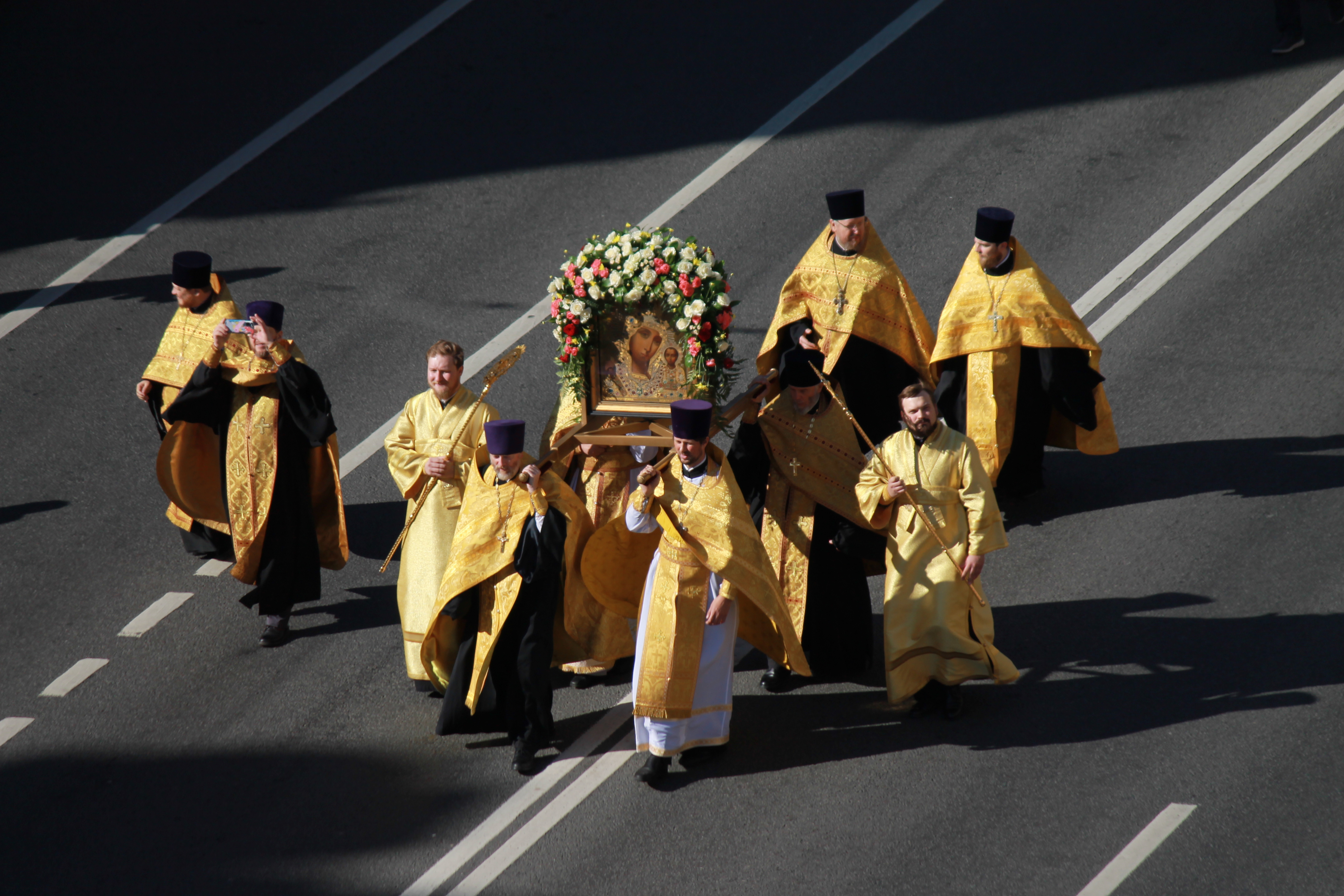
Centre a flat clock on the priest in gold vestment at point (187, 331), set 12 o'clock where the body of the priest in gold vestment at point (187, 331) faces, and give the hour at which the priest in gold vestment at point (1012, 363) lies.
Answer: the priest in gold vestment at point (1012, 363) is roughly at 8 o'clock from the priest in gold vestment at point (187, 331).

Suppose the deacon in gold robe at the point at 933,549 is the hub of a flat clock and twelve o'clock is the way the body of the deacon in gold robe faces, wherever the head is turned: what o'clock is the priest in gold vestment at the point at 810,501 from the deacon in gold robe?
The priest in gold vestment is roughly at 4 o'clock from the deacon in gold robe.

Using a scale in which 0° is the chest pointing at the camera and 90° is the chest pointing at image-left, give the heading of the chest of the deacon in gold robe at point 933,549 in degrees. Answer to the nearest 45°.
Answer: approximately 0°

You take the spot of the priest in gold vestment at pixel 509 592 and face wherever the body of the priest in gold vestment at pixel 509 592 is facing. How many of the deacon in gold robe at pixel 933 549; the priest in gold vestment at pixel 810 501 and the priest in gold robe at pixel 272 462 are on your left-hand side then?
2

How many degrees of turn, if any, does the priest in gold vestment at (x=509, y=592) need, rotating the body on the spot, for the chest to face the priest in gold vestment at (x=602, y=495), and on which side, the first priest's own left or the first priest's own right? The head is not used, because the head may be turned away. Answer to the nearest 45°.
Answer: approximately 135° to the first priest's own left

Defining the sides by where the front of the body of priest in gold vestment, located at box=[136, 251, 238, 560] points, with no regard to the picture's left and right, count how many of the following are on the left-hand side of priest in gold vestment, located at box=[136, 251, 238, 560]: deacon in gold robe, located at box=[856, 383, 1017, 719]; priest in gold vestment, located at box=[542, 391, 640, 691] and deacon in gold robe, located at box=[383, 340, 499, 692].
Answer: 3

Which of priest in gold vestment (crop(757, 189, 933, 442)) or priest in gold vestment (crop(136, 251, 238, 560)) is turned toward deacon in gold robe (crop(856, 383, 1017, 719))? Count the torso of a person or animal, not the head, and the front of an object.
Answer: priest in gold vestment (crop(757, 189, 933, 442))

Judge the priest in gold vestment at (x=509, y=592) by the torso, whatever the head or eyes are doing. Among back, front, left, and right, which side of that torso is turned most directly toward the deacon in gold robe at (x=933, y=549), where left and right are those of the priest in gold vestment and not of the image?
left

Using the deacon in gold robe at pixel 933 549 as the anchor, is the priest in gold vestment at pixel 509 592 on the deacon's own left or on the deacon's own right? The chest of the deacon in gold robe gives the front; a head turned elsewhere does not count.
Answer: on the deacon's own right
